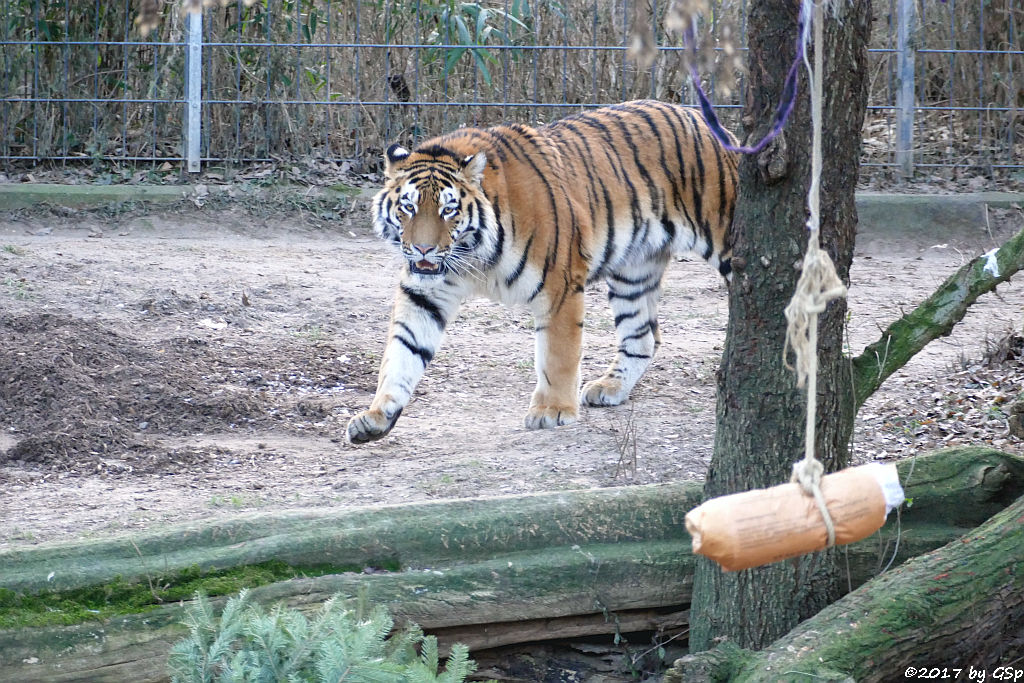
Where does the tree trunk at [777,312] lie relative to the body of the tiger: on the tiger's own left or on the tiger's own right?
on the tiger's own left

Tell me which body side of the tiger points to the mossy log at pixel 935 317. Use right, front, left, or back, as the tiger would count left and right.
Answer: left

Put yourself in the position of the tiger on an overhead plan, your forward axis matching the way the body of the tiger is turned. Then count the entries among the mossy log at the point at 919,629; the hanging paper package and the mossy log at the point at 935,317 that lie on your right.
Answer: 0

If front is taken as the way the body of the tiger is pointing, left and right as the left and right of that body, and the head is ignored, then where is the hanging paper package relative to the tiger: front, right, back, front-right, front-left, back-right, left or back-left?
front-left

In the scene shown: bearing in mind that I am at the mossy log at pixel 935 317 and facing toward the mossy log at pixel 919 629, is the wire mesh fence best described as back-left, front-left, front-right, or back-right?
back-right

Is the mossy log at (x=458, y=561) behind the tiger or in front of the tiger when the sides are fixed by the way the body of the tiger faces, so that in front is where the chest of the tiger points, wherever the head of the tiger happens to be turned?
in front

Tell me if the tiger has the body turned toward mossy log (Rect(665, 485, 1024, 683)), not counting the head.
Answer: no

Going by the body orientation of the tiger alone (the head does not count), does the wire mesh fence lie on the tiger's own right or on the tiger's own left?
on the tiger's own right

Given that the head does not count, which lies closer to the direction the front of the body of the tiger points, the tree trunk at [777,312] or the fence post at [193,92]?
the tree trunk

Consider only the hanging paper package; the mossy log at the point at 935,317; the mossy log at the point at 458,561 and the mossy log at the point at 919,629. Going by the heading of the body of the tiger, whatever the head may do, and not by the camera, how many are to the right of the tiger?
0

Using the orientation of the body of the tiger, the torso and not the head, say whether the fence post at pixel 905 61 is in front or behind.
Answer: behind

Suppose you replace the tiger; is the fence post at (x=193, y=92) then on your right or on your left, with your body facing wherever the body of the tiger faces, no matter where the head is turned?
on your right

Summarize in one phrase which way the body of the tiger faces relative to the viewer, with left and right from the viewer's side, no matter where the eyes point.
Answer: facing the viewer and to the left of the viewer

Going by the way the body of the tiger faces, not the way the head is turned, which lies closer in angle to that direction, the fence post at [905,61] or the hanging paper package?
the hanging paper package
